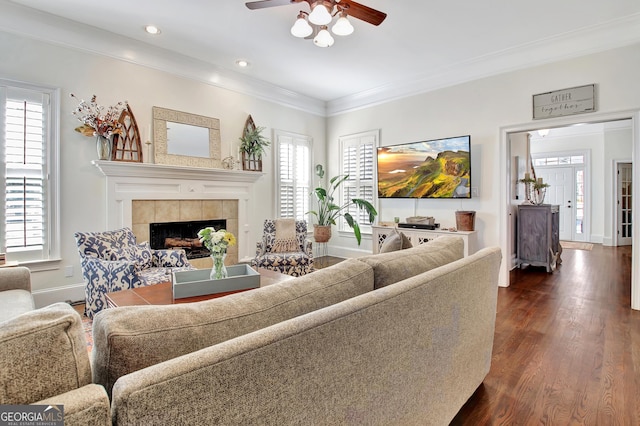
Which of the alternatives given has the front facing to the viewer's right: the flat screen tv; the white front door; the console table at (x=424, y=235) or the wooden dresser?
the wooden dresser

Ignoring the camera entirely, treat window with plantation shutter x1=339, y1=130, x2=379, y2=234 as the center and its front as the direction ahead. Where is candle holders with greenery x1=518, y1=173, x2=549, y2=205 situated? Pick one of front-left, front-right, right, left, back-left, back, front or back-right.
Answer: back-left

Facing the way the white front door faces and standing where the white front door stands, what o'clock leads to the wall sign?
The wall sign is roughly at 12 o'clock from the white front door.

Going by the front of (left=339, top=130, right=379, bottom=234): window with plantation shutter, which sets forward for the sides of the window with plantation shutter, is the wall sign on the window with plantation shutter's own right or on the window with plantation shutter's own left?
on the window with plantation shutter's own left

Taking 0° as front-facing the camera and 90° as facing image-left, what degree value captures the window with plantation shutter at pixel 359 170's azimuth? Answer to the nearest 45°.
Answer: approximately 45°

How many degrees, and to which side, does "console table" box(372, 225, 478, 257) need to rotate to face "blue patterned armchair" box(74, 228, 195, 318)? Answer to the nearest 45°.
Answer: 0° — it already faces it

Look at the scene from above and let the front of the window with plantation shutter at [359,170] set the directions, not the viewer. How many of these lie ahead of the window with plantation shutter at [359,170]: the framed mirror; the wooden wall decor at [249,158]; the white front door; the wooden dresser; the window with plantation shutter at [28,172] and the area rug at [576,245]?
3

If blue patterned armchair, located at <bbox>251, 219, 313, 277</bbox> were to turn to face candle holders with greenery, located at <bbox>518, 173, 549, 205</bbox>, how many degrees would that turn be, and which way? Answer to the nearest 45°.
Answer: approximately 90° to its left

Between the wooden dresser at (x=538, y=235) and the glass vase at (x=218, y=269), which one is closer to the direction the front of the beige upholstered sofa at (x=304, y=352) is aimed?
the glass vase
